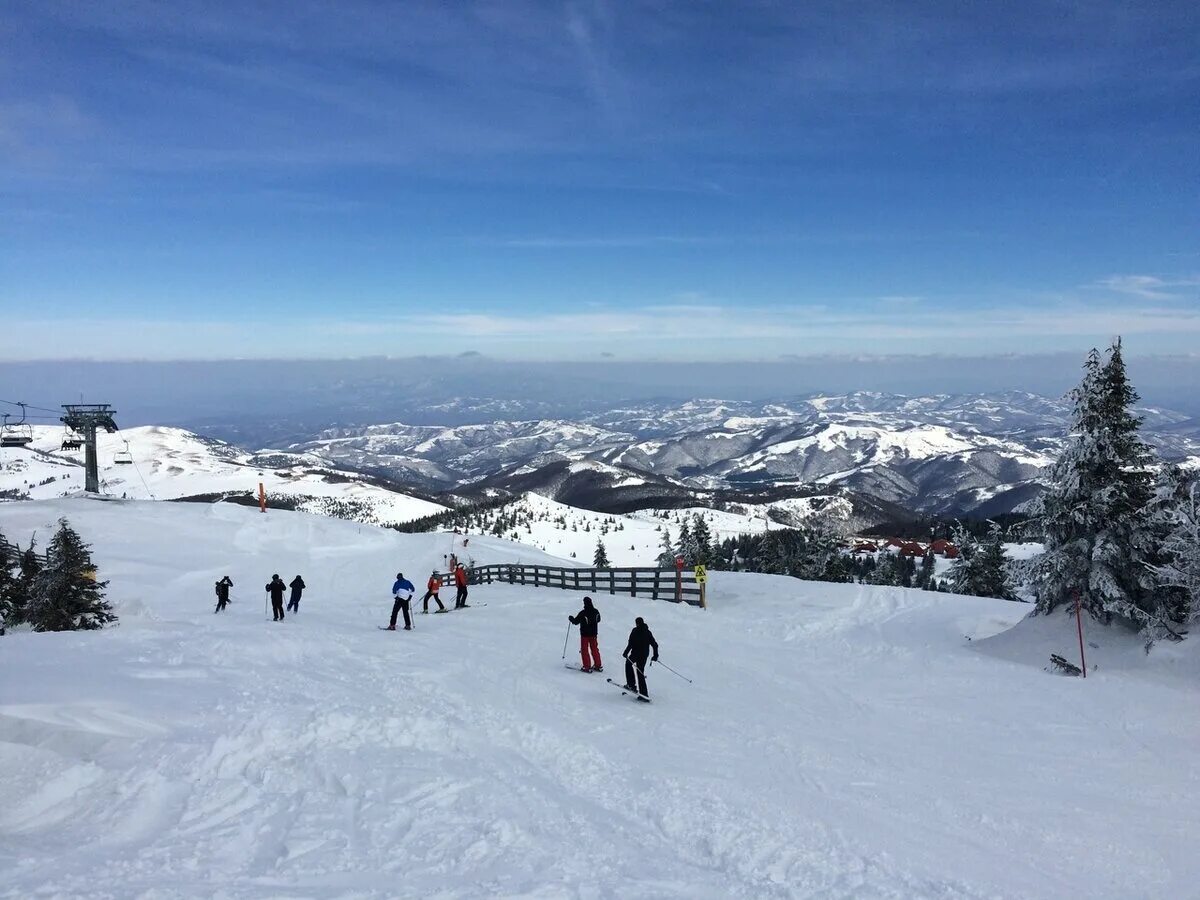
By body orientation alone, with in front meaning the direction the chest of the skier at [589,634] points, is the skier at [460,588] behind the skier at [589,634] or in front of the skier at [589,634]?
in front

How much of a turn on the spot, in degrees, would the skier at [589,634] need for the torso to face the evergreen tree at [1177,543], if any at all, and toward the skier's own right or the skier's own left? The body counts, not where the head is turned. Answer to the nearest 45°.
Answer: approximately 135° to the skier's own right

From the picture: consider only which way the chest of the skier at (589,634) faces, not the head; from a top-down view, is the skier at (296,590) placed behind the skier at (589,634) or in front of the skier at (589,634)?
in front

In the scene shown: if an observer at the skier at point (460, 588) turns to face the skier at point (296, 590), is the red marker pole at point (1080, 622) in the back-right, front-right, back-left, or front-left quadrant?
back-left

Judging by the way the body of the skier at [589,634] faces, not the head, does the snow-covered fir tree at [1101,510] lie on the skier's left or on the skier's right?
on the skier's right

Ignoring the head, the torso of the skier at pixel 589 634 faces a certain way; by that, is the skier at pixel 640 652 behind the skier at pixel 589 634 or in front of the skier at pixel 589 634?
behind

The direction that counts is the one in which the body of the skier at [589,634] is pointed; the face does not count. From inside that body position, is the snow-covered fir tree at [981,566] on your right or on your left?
on your right

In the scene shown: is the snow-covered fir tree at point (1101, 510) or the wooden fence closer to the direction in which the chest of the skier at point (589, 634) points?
the wooden fence

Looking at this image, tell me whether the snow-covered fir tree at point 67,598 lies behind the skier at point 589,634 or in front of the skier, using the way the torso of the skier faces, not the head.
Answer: in front

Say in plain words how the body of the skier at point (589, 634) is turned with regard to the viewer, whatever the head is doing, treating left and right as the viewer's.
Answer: facing away from the viewer and to the left of the viewer

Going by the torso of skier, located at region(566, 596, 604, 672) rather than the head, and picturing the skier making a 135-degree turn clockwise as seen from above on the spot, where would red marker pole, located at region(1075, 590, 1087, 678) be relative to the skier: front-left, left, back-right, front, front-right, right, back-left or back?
front

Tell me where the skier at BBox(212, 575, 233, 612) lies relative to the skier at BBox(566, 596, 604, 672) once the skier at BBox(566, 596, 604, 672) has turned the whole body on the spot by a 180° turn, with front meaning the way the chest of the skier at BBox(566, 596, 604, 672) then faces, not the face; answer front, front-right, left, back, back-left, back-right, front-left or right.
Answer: back

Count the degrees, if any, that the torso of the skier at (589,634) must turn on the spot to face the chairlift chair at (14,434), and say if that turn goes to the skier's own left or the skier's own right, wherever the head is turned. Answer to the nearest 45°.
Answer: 0° — they already face it
